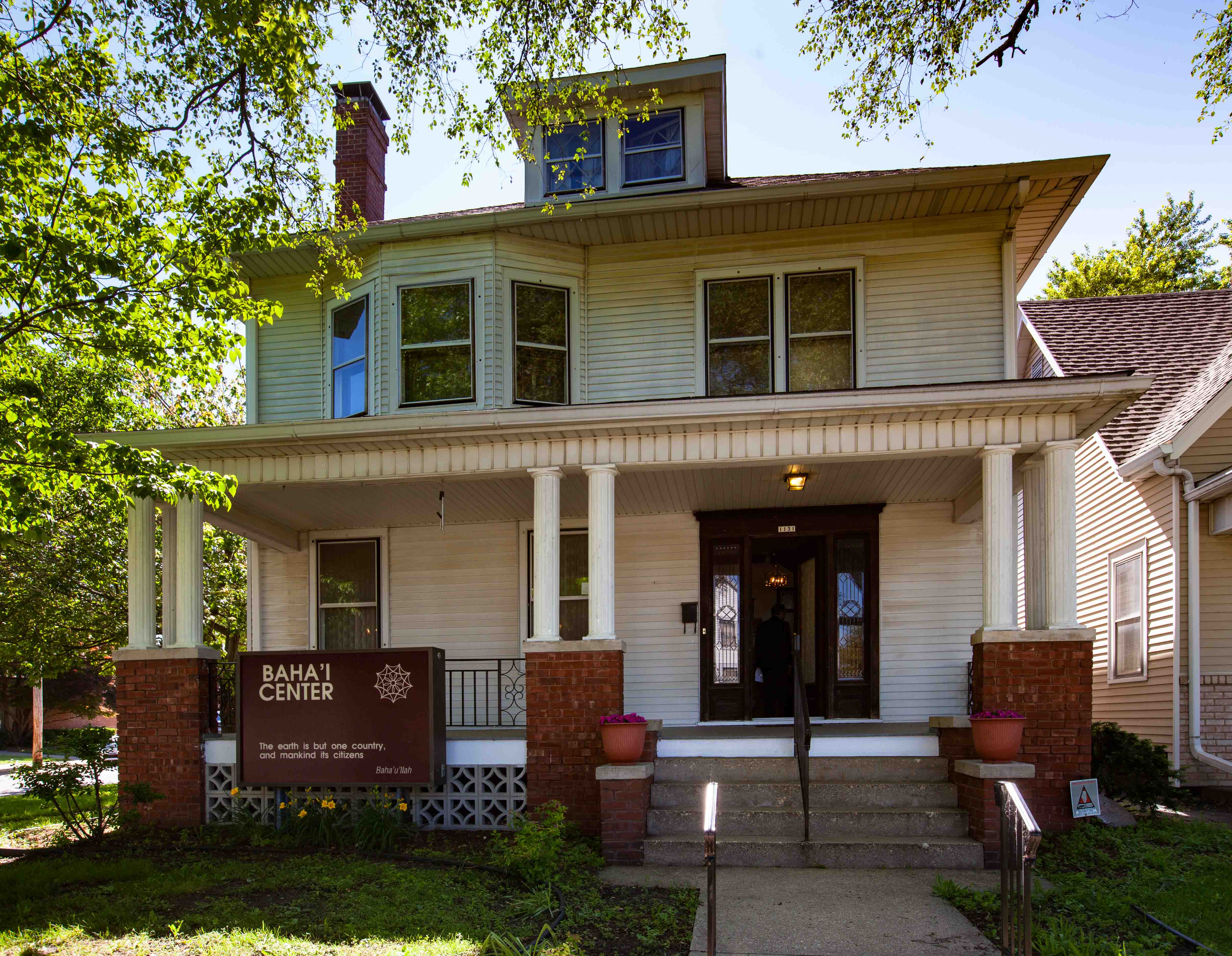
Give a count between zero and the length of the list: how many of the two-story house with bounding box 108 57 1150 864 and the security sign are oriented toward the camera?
2

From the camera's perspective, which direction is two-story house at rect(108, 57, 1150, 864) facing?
toward the camera

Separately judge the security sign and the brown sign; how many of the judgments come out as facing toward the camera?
2

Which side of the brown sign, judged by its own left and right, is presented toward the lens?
front

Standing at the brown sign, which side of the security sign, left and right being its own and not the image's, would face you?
right

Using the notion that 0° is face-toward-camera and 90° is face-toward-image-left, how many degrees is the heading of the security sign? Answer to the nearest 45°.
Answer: approximately 0°

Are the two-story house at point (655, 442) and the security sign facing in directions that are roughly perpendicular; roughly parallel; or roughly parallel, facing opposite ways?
roughly parallel

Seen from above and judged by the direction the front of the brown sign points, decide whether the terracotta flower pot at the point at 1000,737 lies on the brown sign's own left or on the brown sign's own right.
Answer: on the brown sign's own left

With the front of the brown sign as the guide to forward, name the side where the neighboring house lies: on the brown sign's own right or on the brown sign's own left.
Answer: on the brown sign's own left
